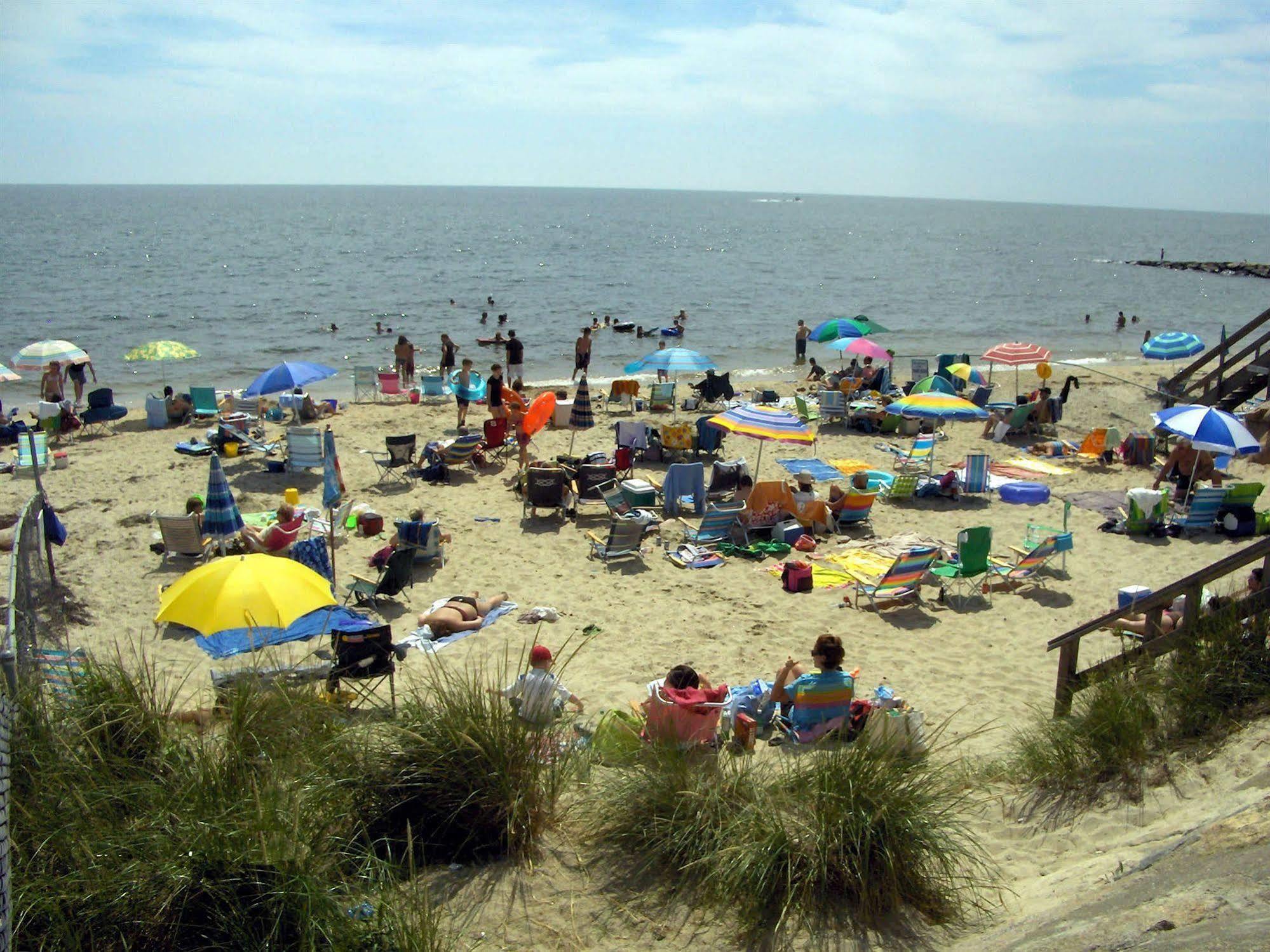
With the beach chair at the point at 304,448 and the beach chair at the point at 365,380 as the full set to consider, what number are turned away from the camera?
2

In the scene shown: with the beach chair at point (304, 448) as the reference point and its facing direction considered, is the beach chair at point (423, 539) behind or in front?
behind

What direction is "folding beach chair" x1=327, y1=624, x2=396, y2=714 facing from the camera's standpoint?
away from the camera

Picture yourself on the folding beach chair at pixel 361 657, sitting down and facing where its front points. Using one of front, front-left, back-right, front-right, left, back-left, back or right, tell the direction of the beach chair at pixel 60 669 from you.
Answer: back-left

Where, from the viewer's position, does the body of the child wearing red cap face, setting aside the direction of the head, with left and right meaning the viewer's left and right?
facing away from the viewer

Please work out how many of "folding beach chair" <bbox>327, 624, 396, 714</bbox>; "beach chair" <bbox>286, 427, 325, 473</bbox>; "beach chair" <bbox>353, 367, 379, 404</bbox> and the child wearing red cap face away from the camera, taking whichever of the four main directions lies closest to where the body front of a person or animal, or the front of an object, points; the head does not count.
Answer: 4

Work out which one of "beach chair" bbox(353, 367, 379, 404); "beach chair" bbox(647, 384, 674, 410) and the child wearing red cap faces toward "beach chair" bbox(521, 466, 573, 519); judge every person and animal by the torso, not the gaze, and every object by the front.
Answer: the child wearing red cap

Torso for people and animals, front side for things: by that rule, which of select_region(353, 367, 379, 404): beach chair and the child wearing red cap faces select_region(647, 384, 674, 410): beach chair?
the child wearing red cap

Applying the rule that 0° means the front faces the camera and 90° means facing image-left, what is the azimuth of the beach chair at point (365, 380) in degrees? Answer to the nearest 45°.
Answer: approximately 180°

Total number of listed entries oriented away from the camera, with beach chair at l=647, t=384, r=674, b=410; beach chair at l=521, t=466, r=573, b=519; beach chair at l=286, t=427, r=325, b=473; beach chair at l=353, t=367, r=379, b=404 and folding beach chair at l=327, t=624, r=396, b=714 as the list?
5

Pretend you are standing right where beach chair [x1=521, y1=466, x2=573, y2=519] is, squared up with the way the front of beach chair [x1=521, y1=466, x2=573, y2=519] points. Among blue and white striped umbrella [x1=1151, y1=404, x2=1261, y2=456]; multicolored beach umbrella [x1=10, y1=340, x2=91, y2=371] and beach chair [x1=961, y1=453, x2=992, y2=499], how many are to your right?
2

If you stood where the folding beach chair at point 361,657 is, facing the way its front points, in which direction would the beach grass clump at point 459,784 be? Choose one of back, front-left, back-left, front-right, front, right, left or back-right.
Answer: back

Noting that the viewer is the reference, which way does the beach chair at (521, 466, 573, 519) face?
facing away from the viewer

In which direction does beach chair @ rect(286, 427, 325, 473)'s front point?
away from the camera

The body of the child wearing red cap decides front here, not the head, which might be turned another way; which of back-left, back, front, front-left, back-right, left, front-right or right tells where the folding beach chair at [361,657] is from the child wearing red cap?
front-left

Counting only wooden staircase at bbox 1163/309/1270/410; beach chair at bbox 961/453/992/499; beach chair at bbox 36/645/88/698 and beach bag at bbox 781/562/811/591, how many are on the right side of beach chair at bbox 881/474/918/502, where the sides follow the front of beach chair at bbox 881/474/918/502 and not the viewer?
2

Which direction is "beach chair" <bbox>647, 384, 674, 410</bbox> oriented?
away from the camera

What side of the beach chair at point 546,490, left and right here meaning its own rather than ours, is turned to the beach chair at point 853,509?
right

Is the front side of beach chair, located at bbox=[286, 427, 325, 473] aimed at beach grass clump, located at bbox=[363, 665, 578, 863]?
no

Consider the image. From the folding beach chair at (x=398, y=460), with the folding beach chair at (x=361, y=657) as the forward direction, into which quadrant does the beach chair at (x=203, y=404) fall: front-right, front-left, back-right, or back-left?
back-right
